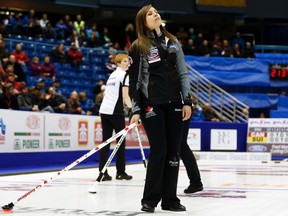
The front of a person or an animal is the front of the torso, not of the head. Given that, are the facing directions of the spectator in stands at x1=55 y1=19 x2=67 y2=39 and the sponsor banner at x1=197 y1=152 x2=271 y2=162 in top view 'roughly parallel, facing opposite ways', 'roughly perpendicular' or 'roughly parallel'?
roughly parallel

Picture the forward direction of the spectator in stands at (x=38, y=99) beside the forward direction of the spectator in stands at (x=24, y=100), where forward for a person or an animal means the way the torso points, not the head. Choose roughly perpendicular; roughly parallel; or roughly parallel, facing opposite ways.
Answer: roughly parallel

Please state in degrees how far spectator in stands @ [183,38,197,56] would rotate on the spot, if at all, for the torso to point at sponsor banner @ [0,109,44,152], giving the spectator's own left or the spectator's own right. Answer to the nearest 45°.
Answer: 0° — they already face it

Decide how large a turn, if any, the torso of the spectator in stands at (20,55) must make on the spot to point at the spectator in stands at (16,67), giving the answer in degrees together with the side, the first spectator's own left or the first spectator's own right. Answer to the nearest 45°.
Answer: approximately 45° to the first spectator's own right

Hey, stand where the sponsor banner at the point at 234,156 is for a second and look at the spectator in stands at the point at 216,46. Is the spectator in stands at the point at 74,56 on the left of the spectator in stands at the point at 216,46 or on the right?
left

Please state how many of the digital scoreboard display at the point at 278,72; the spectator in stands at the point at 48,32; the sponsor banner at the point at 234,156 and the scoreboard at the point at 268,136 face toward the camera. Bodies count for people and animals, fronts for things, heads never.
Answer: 4

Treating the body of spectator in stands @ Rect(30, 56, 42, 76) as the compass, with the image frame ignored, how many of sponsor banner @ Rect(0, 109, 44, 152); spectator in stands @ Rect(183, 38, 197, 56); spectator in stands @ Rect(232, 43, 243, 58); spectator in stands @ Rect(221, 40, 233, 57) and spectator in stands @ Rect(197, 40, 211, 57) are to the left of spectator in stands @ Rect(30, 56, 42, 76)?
4

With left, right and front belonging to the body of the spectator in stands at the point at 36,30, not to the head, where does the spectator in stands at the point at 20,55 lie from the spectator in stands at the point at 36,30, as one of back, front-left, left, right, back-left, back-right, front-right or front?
front-right

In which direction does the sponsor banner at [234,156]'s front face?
toward the camera

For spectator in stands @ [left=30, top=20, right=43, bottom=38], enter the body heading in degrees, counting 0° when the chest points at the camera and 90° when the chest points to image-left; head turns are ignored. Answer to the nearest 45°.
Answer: approximately 315°

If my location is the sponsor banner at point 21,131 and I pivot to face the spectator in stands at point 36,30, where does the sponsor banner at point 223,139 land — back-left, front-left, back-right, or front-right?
front-right

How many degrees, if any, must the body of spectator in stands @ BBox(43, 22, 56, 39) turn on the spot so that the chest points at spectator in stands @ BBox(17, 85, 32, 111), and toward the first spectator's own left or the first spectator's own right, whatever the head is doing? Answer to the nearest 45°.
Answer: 0° — they already face them

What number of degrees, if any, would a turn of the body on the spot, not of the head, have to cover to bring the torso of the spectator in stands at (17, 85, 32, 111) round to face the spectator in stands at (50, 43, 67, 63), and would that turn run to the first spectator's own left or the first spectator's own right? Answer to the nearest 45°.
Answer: approximately 135° to the first spectator's own left

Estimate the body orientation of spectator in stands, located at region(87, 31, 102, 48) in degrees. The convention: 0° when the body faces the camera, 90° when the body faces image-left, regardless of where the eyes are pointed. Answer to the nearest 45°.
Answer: approximately 0°

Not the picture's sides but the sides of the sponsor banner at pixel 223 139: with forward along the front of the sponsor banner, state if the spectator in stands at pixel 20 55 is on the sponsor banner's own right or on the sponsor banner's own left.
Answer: on the sponsor banner's own right

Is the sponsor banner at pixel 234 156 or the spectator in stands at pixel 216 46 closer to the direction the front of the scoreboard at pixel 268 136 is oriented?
the sponsor banner

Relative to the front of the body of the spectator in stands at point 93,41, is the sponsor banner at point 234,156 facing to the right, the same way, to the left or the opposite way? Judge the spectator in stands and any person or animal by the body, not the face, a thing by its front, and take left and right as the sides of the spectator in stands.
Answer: the same way

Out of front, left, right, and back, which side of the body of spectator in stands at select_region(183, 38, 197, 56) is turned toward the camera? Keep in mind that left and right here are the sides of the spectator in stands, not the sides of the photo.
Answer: front

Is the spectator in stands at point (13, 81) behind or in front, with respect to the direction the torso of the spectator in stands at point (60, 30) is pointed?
in front

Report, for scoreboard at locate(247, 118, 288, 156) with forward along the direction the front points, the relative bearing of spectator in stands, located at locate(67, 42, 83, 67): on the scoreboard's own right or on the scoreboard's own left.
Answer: on the scoreboard's own right

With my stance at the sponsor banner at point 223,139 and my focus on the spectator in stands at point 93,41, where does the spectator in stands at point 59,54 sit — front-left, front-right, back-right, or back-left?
front-left

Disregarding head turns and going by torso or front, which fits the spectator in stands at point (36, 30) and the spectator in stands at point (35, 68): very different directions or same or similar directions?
same or similar directions
